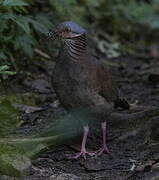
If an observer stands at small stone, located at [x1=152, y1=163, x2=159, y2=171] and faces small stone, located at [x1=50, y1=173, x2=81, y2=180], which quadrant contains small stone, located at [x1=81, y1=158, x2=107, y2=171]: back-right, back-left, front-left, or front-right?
front-right

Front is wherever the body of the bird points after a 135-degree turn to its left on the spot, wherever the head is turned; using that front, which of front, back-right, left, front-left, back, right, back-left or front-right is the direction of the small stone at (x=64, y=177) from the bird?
right

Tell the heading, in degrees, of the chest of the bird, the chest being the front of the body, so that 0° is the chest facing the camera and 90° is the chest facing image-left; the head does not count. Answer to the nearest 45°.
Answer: approximately 45°

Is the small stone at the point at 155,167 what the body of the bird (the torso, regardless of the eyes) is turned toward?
no
